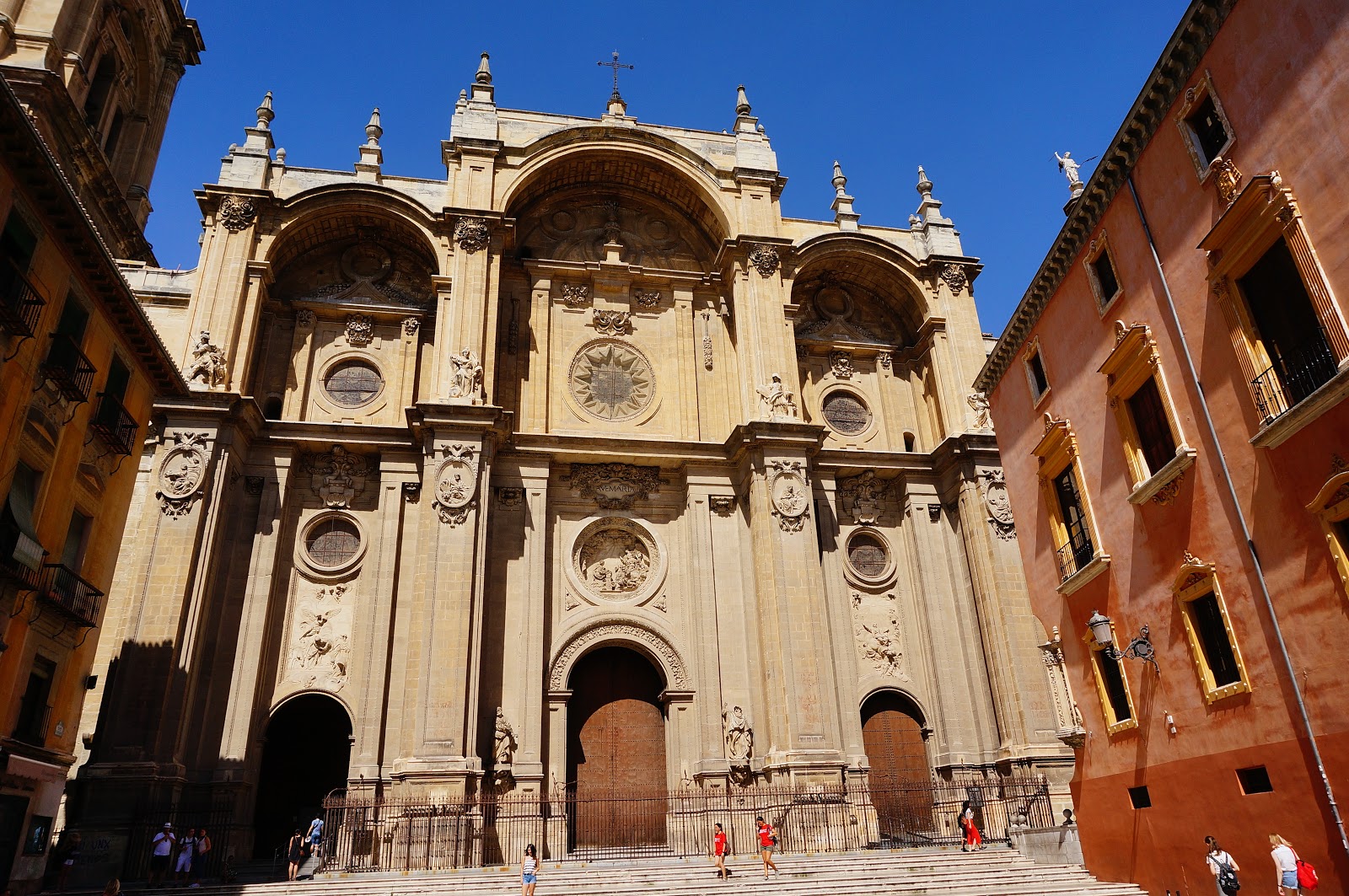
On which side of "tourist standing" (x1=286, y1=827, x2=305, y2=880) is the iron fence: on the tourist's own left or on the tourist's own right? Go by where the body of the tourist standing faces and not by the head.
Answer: on the tourist's own right

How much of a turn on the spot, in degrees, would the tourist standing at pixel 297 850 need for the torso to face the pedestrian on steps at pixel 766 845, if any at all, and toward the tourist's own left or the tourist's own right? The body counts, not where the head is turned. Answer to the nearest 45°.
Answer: approximately 135° to the tourist's own right

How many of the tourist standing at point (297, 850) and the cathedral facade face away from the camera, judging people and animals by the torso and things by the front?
1

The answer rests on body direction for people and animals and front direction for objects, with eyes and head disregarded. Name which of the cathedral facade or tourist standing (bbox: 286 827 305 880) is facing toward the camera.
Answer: the cathedral facade

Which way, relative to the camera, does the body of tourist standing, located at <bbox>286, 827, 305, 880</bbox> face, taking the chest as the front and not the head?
away from the camera

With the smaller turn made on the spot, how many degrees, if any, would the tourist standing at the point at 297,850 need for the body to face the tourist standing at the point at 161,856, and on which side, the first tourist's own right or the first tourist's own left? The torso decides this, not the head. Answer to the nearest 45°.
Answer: approximately 135° to the first tourist's own left

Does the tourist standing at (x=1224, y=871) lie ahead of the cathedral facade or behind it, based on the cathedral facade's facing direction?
ahead

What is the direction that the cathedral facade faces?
toward the camera

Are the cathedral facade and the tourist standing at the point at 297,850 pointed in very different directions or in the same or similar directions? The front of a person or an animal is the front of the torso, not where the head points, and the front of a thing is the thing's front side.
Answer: very different directions

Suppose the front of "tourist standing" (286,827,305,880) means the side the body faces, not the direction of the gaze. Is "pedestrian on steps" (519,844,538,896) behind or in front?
behind

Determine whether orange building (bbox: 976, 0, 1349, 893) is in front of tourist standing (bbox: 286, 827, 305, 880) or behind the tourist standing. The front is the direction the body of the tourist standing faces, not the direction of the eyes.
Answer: behind

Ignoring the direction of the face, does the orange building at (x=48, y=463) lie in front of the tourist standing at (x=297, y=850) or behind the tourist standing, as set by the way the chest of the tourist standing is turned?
behind
